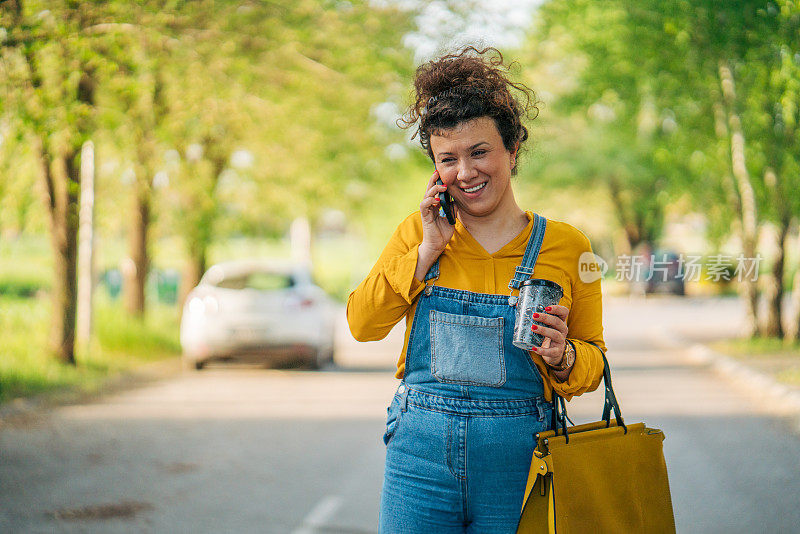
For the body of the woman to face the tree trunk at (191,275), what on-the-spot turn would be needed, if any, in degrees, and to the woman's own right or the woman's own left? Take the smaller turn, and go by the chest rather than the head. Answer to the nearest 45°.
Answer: approximately 180°

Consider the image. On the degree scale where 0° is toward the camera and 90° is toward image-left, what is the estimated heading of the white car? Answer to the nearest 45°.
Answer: approximately 180°

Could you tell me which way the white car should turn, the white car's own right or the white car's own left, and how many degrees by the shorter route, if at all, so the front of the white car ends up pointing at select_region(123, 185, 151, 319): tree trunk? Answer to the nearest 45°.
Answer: approximately 45° to the white car's own left

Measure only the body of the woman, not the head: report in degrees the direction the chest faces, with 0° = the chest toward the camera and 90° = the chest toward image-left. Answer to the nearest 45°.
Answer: approximately 0°

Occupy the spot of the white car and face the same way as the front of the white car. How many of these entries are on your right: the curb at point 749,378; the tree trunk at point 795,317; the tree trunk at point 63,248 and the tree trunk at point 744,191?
3

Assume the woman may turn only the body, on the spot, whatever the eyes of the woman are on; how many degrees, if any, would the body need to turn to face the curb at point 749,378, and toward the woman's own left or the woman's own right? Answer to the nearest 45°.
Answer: approximately 180°

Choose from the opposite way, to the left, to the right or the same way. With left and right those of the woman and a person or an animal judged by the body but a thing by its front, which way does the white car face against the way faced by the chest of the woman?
the opposite way

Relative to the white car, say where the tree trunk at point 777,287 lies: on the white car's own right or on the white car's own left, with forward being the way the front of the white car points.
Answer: on the white car's own right

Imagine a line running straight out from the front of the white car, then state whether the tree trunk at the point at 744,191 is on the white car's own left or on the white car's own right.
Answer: on the white car's own right

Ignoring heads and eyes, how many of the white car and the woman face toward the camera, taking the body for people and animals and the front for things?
1

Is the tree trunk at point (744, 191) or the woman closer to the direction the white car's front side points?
the tree trunk

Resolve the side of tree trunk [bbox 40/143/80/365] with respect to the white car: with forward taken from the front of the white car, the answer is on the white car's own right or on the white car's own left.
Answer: on the white car's own left

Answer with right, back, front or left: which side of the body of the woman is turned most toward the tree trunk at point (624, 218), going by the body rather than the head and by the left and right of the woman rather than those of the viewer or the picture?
back
